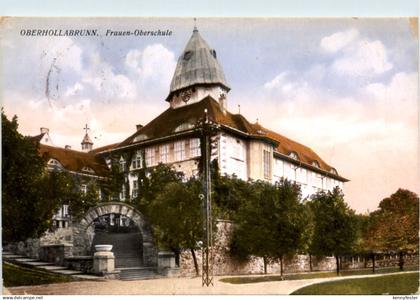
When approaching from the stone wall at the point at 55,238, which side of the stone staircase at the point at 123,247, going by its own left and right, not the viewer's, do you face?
right

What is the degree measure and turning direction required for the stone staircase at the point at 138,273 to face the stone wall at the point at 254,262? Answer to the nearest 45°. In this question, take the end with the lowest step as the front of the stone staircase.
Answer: approximately 90° to its left

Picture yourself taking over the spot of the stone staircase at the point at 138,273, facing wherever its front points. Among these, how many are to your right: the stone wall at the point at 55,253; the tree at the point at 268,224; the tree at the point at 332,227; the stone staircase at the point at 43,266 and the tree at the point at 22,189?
3

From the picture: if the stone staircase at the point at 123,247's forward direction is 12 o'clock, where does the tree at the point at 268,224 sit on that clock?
The tree is roughly at 9 o'clock from the stone staircase.

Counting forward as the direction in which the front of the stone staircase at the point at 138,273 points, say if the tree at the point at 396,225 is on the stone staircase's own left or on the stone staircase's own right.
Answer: on the stone staircase's own left

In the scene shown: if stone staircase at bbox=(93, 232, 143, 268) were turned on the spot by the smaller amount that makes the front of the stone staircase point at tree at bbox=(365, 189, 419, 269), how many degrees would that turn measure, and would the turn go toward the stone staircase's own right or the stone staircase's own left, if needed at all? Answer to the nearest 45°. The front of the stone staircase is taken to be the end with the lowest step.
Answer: approximately 90° to the stone staircase's own left

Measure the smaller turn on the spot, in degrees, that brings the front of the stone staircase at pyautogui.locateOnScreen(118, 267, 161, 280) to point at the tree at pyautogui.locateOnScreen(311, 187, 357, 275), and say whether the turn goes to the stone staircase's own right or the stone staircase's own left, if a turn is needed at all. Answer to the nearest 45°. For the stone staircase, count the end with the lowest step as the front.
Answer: approximately 90° to the stone staircase's own left

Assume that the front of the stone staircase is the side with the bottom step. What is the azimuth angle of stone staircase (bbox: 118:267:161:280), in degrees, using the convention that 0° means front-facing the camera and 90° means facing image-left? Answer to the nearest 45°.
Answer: approximately 0°

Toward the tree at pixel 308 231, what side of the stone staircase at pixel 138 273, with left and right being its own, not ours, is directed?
left

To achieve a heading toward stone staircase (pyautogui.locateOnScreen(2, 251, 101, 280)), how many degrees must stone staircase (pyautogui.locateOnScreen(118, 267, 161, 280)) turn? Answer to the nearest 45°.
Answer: approximately 90° to its right

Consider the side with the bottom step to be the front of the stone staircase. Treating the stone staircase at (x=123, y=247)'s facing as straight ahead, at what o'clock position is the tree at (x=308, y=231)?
The tree is roughly at 9 o'clock from the stone staircase.
